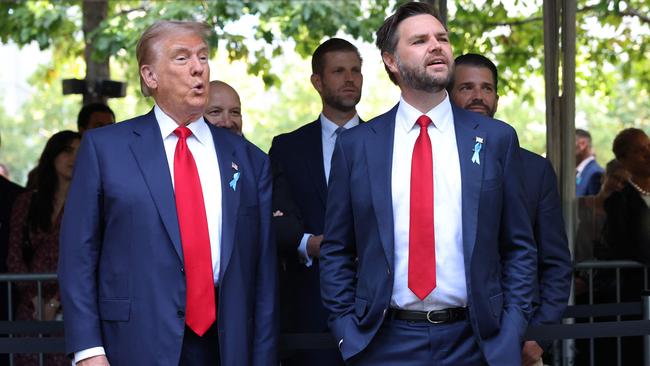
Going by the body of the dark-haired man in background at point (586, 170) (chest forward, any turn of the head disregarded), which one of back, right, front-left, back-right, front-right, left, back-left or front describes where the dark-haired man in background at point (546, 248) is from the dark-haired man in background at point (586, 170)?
front-left

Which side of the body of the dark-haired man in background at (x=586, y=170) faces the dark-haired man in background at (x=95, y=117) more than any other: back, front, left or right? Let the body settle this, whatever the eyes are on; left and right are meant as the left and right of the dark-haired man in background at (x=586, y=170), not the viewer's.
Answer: front

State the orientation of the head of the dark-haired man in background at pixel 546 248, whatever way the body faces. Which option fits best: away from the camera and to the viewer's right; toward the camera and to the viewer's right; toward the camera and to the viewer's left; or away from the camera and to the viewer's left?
toward the camera and to the viewer's left

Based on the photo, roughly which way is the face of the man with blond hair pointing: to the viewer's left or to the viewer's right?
to the viewer's right

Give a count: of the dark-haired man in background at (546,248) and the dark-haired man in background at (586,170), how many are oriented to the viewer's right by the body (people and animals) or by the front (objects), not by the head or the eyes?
0

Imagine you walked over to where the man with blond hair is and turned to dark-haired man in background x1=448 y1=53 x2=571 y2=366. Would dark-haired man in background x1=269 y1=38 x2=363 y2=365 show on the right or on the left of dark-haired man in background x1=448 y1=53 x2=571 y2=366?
left

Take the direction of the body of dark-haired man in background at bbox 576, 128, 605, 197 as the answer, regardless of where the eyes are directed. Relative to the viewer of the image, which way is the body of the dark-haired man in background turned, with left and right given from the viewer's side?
facing the viewer and to the left of the viewer

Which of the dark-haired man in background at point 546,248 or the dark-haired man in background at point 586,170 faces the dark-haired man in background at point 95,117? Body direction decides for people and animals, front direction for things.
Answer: the dark-haired man in background at point 586,170

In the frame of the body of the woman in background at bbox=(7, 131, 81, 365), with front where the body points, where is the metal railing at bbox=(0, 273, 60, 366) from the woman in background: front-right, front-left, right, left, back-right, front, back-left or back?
front-right

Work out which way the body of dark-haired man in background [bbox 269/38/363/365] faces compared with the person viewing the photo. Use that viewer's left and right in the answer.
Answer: facing the viewer and to the right of the viewer

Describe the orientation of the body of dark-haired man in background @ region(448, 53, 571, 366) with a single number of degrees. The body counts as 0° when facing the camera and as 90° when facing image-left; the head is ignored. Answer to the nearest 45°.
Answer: approximately 0°
